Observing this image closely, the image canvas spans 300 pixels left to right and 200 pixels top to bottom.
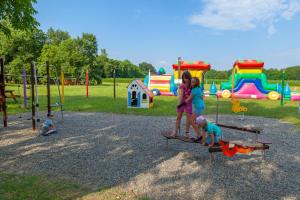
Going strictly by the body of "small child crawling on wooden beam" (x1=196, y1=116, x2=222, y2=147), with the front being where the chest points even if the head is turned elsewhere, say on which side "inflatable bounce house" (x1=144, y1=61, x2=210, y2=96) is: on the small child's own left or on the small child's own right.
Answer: on the small child's own right

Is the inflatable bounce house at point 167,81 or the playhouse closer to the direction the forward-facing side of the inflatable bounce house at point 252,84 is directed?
the playhouse

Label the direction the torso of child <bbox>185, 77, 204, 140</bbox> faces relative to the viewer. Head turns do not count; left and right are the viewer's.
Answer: facing to the left of the viewer

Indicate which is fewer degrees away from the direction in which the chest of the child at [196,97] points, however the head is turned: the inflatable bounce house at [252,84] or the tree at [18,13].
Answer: the tree

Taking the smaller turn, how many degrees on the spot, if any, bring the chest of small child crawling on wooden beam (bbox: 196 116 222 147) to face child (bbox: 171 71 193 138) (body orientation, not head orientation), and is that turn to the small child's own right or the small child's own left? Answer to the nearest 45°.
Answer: approximately 45° to the small child's own right

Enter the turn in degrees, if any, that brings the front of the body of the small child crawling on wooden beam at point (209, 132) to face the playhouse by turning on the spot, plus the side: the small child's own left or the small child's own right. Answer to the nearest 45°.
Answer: approximately 45° to the small child's own right

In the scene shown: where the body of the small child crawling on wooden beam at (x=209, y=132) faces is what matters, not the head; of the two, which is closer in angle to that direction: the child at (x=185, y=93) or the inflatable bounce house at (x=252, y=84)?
the child

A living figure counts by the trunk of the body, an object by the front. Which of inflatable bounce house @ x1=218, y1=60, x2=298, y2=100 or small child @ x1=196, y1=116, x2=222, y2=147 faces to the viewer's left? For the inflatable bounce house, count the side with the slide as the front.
the small child

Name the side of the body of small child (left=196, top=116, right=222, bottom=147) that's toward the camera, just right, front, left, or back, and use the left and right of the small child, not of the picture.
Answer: left

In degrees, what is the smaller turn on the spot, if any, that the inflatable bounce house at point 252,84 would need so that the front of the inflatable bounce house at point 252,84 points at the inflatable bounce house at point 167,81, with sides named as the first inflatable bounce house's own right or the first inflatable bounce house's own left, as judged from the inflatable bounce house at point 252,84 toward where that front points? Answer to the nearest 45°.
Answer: approximately 90° to the first inflatable bounce house's own right

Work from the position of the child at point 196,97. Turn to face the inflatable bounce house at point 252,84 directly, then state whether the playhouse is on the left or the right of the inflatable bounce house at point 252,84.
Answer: left

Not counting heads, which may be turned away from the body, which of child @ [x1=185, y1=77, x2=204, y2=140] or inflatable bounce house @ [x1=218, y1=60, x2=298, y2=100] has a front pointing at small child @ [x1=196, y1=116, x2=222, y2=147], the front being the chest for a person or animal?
the inflatable bounce house
